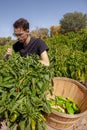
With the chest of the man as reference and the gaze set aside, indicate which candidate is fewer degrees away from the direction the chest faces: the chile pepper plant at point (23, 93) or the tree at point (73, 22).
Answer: the chile pepper plant

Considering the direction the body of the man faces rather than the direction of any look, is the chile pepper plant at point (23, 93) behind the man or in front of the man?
in front

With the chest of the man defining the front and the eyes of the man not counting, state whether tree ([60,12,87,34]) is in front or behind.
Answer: behind

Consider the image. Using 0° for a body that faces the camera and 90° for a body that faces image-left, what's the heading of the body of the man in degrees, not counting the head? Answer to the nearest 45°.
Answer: approximately 45°

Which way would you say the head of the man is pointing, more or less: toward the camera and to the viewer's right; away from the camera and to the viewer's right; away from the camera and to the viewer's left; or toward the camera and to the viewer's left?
toward the camera and to the viewer's left
